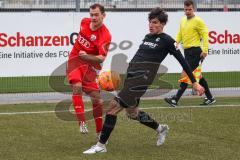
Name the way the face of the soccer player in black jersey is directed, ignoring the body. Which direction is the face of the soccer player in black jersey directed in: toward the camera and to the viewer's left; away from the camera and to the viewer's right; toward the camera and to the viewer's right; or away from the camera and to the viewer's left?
toward the camera and to the viewer's left

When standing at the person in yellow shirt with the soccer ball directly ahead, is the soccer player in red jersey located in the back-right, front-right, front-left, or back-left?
front-right

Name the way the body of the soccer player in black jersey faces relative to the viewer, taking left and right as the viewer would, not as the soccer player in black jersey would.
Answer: facing the viewer and to the left of the viewer

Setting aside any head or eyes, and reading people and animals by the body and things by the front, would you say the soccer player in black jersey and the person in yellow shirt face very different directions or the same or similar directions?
same or similar directions

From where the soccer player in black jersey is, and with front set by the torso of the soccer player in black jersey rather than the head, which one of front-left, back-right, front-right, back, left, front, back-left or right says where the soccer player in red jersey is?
right

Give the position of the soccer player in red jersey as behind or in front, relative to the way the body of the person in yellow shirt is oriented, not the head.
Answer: in front

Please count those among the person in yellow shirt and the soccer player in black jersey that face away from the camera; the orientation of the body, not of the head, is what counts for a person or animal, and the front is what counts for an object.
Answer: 0

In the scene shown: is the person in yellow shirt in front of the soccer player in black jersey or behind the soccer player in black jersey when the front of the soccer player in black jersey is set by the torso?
behind
